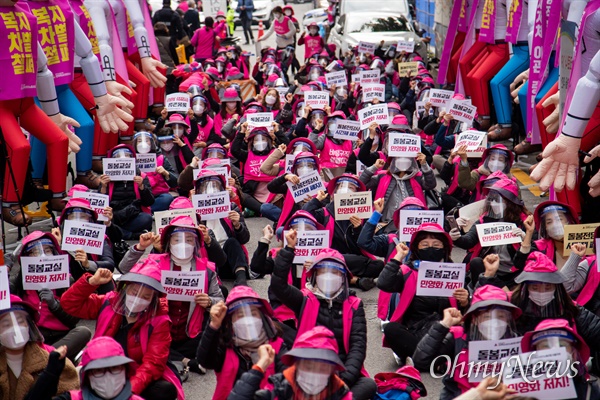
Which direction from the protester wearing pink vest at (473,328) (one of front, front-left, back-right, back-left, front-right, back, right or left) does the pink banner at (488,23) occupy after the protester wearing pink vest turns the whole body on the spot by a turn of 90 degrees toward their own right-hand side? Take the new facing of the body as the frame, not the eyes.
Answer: right

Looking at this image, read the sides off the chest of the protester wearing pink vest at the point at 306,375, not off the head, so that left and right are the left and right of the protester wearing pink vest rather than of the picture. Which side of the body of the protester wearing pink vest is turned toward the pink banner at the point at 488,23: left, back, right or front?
back

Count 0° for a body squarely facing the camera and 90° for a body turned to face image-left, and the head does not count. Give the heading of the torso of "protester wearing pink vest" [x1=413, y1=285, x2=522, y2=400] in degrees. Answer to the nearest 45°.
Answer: approximately 0°

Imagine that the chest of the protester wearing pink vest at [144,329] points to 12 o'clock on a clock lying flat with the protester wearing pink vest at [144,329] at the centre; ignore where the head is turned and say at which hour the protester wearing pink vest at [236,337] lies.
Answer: the protester wearing pink vest at [236,337] is roughly at 9 o'clock from the protester wearing pink vest at [144,329].

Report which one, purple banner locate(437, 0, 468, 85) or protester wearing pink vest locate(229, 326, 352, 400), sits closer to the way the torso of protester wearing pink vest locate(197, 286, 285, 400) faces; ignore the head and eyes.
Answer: the protester wearing pink vest

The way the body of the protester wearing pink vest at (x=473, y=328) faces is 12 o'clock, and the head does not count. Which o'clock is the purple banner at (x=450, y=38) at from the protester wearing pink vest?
The purple banner is roughly at 6 o'clock from the protester wearing pink vest.

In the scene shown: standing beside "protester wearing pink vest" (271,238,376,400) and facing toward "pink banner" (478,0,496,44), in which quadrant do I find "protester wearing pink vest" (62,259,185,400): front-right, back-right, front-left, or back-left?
back-left

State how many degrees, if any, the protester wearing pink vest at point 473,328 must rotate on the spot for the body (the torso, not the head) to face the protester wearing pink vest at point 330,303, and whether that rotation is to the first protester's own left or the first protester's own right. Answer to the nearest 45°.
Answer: approximately 90° to the first protester's own right

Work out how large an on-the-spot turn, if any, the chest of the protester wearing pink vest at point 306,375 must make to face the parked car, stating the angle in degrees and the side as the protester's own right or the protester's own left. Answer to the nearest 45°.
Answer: approximately 180°

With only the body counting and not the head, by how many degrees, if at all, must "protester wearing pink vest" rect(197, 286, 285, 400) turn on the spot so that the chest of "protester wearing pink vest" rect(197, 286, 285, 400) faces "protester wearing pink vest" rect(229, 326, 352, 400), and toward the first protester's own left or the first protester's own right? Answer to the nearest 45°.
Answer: approximately 45° to the first protester's own left

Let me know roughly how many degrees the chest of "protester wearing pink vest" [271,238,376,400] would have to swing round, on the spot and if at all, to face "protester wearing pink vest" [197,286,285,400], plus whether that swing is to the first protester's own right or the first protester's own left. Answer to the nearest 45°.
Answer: approximately 45° to the first protester's own right

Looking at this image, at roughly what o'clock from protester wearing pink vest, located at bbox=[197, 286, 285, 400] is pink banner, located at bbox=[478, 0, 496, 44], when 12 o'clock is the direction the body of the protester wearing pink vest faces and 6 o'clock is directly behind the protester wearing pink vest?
The pink banner is roughly at 7 o'clock from the protester wearing pink vest.
